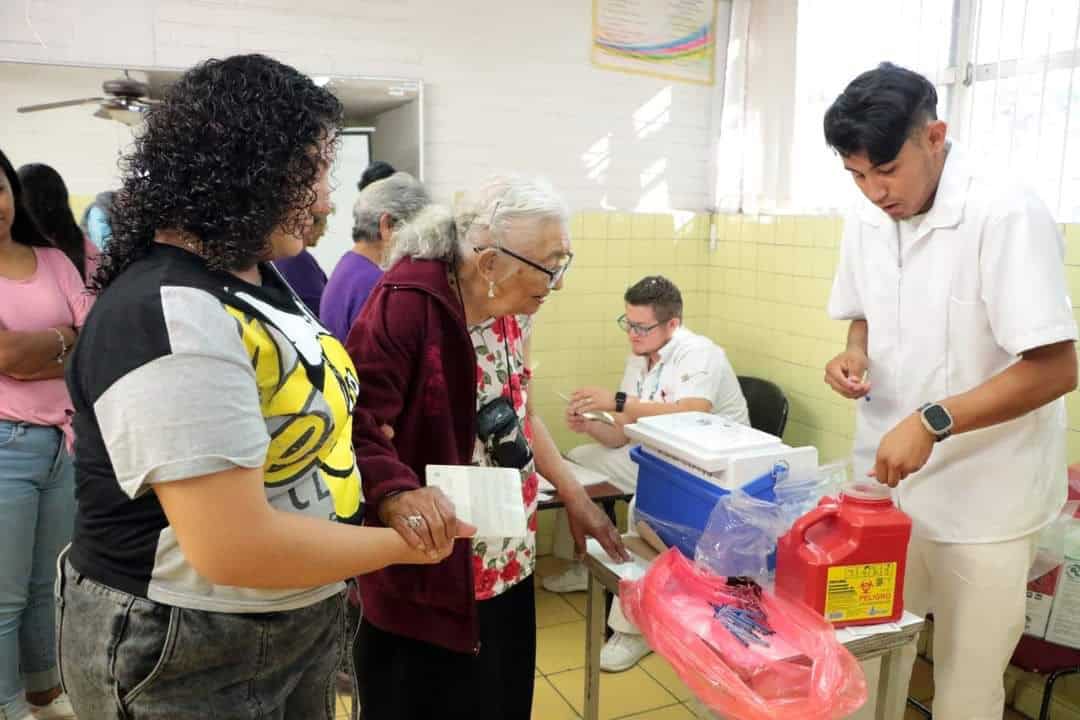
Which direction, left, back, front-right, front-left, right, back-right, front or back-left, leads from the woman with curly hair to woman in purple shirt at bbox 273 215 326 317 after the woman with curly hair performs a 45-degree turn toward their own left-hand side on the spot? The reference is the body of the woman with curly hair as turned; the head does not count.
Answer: front-left

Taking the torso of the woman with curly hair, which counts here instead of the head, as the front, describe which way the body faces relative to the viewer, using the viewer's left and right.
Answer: facing to the right of the viewer

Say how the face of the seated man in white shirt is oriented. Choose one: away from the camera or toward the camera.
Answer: toward the camera

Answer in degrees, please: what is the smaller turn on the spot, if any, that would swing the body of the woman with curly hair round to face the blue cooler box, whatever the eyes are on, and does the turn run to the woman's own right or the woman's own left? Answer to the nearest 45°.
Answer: approximately 45° to the woman's own left

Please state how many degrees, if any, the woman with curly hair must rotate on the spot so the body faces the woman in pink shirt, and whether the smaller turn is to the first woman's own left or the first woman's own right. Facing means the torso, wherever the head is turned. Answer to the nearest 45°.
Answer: approximately 90° to the first woman's own left

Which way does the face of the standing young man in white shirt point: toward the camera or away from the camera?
toward the camera

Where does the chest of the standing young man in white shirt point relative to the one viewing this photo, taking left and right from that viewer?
facing the viewer and to the left of the viewer

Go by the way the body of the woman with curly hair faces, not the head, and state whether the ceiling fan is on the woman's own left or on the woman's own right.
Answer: on the woman's own left

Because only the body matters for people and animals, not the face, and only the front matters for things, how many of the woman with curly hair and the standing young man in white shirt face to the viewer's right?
1

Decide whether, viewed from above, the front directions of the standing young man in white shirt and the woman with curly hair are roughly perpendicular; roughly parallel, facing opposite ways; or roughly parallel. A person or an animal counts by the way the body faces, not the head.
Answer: roughly parallel, facing opposite ways
